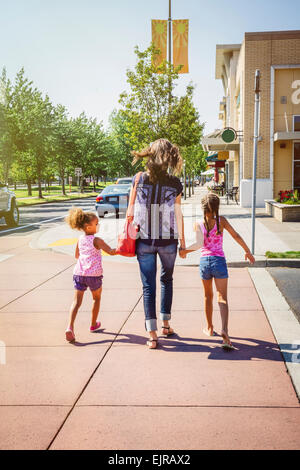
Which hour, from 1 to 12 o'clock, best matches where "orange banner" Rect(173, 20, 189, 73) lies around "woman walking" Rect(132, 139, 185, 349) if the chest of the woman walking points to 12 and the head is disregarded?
The orange banner is roughly at 12 o'clock from the woman walking.

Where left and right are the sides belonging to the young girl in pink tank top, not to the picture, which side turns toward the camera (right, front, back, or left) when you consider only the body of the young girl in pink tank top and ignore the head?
back

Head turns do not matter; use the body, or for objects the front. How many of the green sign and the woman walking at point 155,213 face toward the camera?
1

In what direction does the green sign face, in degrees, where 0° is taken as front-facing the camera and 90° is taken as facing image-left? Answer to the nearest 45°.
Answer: approximately 0°

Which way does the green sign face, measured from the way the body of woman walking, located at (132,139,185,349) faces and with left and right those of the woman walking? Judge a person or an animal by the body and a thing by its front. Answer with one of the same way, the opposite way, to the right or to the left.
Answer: the opposite way

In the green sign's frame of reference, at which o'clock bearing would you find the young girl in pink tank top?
The young girl in pink tank top is roughly at 12 o'clock from the green sign.

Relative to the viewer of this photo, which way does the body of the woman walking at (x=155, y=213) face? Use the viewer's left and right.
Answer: facing away from the viewer

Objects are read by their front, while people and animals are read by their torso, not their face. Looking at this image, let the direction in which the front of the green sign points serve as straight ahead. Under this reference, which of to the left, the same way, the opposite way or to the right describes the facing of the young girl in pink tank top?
the opposite way

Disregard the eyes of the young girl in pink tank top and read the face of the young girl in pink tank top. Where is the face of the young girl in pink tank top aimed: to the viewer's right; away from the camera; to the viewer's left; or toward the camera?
away from the camera

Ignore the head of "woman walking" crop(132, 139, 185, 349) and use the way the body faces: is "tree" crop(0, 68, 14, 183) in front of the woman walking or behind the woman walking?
in front
